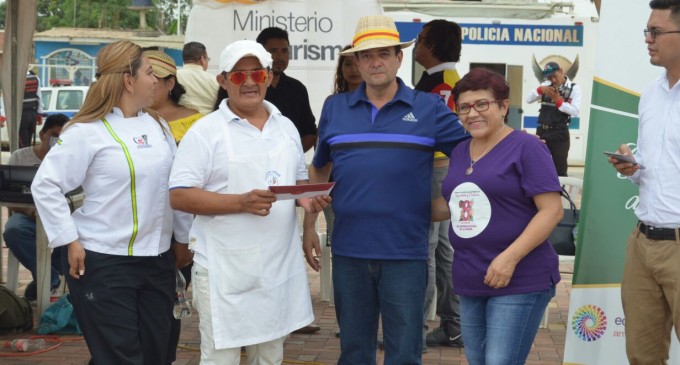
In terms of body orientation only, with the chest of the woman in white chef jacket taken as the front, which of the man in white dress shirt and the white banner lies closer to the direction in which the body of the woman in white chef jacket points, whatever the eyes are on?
the man in white dress shirt

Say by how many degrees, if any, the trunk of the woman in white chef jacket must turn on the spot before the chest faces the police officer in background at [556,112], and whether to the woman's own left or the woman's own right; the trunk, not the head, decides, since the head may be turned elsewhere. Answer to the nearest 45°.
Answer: approximately 90° to the woman's own left

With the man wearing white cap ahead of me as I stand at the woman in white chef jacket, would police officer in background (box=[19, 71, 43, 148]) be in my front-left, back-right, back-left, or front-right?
back-left

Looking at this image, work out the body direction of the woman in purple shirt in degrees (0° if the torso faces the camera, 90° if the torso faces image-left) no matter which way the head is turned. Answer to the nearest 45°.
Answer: approximately 45°

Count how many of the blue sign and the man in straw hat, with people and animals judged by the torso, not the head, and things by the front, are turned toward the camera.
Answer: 2

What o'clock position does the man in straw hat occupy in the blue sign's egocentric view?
The man in straw hat is roughly at 12 o'clock from the blue sign.

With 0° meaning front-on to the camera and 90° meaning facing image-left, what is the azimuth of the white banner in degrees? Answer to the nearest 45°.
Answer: approximately 0°

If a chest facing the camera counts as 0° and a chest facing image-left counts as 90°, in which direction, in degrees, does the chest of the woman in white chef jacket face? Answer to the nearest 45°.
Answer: approximately 315°

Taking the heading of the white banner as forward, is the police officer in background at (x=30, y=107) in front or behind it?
behind

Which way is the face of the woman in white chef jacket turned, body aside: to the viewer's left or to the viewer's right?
to the viewer's right

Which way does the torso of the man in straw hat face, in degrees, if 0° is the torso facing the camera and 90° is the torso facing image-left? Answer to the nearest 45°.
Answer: approximately 0°

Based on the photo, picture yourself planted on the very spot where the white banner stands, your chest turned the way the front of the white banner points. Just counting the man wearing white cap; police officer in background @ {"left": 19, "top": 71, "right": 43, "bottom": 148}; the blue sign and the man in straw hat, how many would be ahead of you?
2

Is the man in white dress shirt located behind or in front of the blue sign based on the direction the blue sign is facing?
in front
